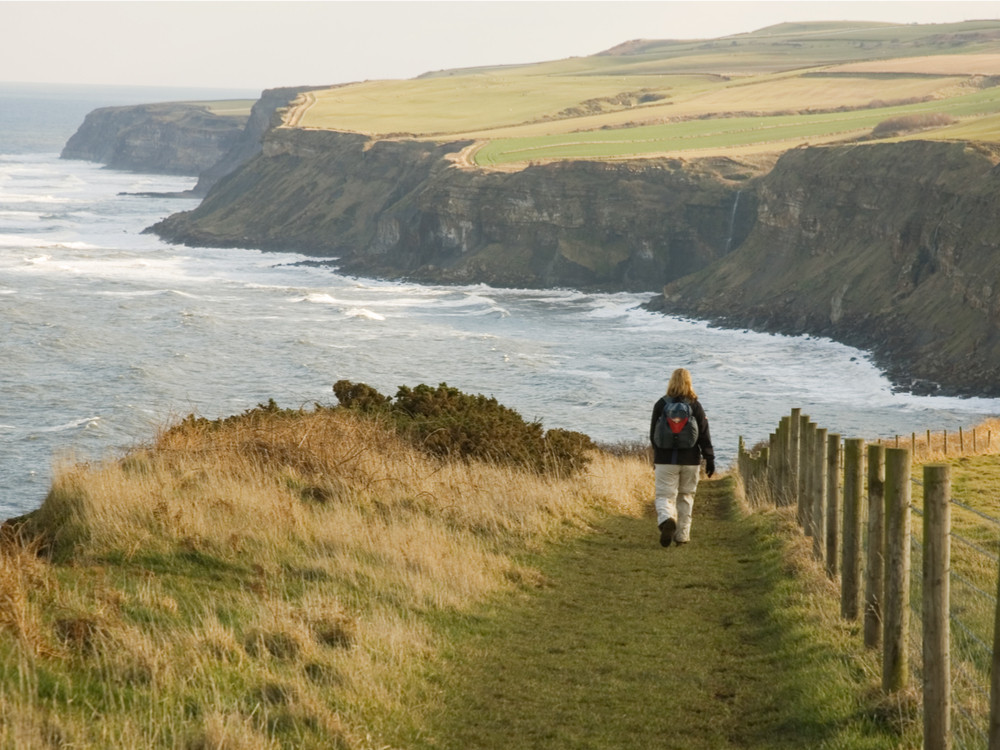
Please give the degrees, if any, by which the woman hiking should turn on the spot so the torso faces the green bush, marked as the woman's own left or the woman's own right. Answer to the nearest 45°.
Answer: approximately 45° to the woman's own left

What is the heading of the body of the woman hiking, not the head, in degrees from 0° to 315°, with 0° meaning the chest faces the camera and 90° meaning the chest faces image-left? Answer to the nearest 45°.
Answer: approximately 180°

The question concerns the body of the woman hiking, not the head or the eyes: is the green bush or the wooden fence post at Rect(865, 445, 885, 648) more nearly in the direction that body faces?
the green bush

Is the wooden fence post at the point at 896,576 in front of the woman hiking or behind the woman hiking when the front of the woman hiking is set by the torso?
behind

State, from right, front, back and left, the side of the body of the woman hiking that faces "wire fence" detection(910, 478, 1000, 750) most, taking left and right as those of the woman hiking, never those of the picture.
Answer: back

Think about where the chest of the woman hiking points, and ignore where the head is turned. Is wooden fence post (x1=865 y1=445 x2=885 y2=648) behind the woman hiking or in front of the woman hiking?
behind

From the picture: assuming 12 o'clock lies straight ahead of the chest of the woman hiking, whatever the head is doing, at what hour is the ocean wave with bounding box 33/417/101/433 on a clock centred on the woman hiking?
The ocean wave is roughly at 11 o'clock from the woman hiking.
